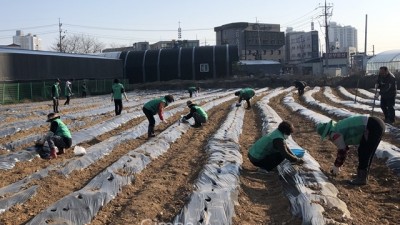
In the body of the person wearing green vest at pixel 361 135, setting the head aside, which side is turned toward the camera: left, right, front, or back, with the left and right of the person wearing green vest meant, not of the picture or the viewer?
left

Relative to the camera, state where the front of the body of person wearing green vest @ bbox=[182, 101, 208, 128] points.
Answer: to the viewer's left

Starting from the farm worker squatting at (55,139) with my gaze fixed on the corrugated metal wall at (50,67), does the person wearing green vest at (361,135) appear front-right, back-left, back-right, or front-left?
back-right

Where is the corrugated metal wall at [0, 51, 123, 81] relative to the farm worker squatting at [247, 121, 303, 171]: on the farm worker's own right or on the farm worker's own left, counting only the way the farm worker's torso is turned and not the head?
on the farm worker's own left

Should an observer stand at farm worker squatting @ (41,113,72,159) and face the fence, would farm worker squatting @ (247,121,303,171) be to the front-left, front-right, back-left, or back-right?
back-right

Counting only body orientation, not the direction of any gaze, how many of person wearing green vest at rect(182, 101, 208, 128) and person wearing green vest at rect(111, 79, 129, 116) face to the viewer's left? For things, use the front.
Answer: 1

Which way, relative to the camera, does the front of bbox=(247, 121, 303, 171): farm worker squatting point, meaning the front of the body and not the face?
to the viewer's right

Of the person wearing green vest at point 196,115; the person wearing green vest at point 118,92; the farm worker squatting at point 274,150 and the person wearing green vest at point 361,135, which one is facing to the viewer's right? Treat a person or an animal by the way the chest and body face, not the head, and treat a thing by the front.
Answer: the farm worker squatting

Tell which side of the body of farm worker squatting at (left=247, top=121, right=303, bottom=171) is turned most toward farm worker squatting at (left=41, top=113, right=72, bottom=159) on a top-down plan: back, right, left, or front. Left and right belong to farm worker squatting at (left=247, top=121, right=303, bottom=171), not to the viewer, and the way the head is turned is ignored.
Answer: back

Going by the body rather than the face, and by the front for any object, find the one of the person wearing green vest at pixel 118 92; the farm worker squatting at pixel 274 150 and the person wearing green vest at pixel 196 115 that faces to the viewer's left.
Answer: the person wearing green vest at pixel 196 115
